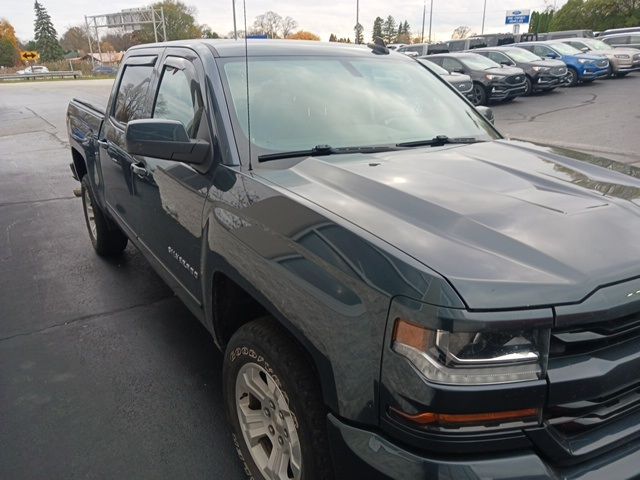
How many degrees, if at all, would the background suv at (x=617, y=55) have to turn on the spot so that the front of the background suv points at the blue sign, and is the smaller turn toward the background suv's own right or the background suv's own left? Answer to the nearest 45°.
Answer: approximately 135° to the background suv's own left

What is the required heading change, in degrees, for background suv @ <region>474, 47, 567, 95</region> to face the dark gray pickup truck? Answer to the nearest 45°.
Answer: approximately 45° to its right

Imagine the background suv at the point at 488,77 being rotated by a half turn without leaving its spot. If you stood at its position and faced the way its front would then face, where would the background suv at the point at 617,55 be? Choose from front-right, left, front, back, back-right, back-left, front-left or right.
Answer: right

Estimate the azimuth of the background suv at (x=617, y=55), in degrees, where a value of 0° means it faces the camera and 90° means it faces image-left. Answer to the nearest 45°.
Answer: approximately 315°

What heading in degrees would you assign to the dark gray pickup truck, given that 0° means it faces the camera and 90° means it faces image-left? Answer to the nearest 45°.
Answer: approximately 315°

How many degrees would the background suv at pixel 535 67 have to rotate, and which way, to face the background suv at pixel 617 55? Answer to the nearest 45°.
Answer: approximately 90° to its left

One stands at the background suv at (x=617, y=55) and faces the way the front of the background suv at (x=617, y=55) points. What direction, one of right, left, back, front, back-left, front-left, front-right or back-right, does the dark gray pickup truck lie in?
front-right

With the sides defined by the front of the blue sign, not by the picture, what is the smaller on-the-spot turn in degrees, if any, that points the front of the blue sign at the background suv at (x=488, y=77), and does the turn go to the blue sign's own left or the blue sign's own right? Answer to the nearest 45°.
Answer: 0° — it already faces it

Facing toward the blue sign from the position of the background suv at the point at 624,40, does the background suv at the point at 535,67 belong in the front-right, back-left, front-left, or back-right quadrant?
back-left

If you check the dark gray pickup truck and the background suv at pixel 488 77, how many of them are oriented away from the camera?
0

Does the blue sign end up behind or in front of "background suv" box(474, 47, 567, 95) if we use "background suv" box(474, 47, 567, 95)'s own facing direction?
behind
